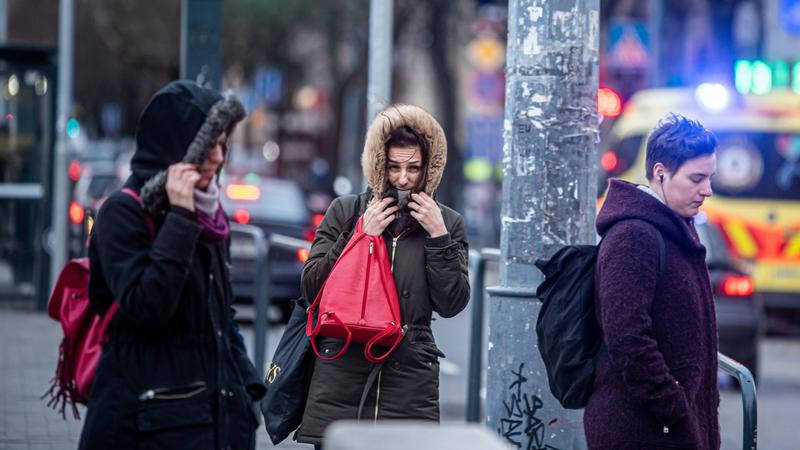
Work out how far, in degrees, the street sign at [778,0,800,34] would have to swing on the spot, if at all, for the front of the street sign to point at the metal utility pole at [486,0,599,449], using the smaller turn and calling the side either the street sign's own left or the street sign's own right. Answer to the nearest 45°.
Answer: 0° — it already faces it

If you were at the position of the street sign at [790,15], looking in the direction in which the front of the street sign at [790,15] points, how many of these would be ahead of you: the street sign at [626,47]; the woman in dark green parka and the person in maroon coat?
2

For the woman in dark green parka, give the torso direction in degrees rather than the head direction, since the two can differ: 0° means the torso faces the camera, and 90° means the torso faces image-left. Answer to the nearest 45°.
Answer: approximately 0°

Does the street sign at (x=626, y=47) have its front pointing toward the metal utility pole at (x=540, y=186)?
yes
